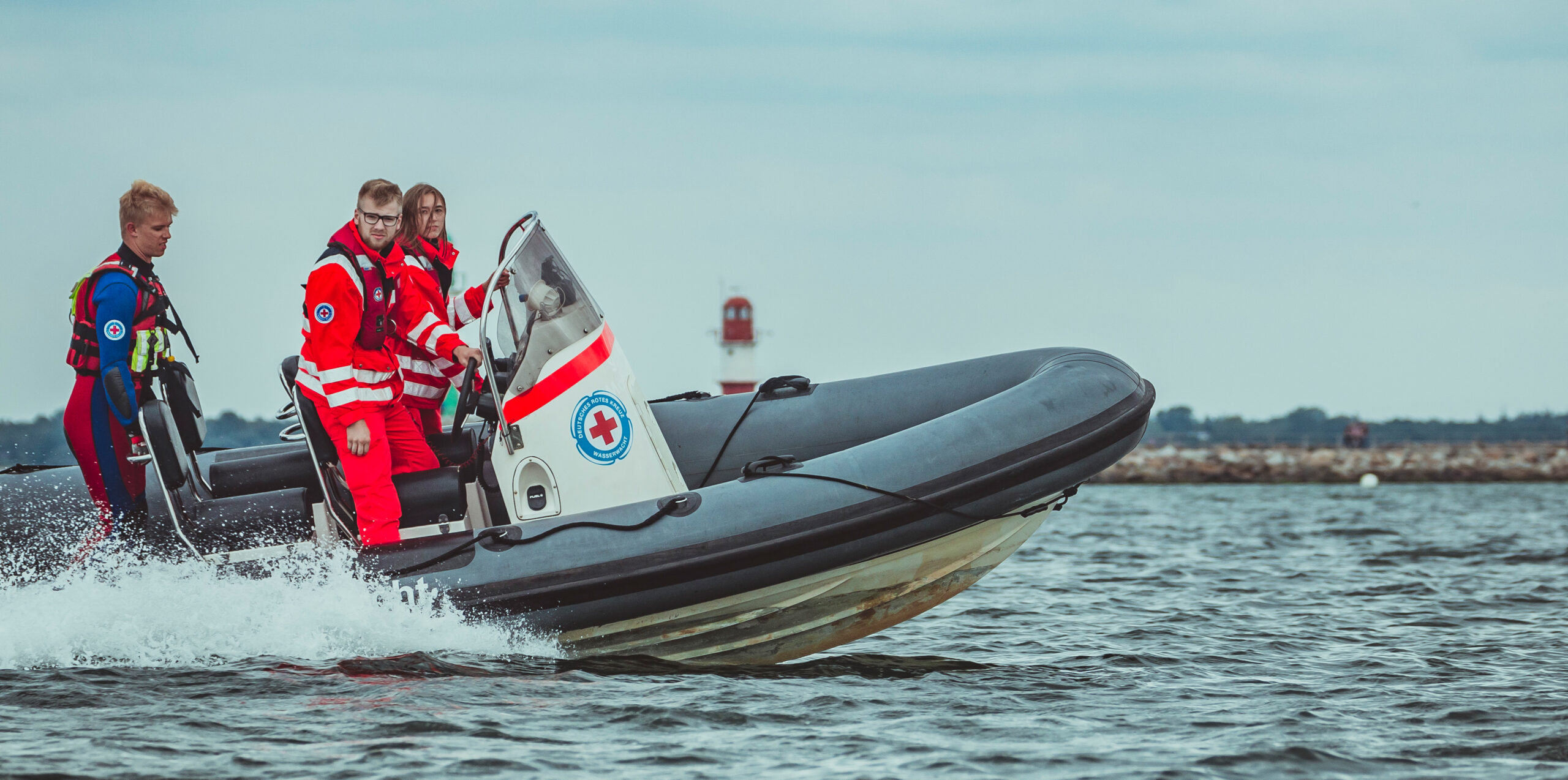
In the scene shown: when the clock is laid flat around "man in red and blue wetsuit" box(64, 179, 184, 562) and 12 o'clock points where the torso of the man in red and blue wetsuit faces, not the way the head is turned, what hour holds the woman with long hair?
The woman with long hair is roughly at 12 o'clock from the man in red and blue wetsuit.

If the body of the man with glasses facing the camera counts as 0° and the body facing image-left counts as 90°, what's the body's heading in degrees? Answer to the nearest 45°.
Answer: approximately 315°

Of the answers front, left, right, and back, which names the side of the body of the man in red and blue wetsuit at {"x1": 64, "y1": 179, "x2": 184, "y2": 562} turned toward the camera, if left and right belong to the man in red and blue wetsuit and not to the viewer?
right

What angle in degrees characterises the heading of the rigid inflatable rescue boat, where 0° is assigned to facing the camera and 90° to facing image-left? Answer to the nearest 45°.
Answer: approximately 270°

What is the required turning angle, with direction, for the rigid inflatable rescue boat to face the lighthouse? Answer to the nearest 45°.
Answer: approximately 90° to its left

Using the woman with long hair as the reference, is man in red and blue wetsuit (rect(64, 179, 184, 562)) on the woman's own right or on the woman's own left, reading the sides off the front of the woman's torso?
on the woman's own right

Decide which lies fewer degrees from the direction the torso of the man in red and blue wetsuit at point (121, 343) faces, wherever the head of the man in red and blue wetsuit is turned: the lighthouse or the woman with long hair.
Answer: the woman with long hair

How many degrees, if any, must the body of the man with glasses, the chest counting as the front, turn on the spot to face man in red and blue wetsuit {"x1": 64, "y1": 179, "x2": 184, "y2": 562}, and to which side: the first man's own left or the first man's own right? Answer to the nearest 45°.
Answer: approximately 135° to the first man's own right
